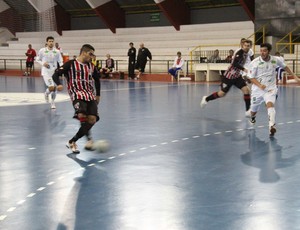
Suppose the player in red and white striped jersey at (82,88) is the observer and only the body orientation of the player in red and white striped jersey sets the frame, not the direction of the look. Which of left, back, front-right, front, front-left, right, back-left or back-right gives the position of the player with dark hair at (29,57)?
back-left

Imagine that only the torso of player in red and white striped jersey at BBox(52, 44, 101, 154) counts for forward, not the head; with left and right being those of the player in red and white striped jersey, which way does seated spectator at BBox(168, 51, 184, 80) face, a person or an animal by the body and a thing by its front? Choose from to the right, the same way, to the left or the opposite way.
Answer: to the right

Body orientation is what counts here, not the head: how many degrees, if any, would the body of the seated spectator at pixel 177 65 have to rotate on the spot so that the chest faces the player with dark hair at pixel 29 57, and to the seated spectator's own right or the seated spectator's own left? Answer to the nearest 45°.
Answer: approximately 90° to the seated spectator's own right

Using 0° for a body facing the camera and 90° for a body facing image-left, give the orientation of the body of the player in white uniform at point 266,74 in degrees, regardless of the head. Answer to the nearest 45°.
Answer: approximately 0°

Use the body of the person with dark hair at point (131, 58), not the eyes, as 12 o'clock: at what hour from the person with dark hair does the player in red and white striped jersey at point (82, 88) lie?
The player in red and white striped jersey is roughly at 12 o'clock from the person with dark hair.

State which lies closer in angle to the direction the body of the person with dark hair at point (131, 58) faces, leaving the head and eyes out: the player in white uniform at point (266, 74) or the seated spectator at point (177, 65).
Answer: the player in white uniform

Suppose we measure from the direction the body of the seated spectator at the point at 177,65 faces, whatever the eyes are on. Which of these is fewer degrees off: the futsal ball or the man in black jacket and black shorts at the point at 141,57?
the futsal ball

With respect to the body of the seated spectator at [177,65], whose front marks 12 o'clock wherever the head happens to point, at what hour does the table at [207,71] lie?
The table is roughly at 8 o'clock from the seated spectator.
